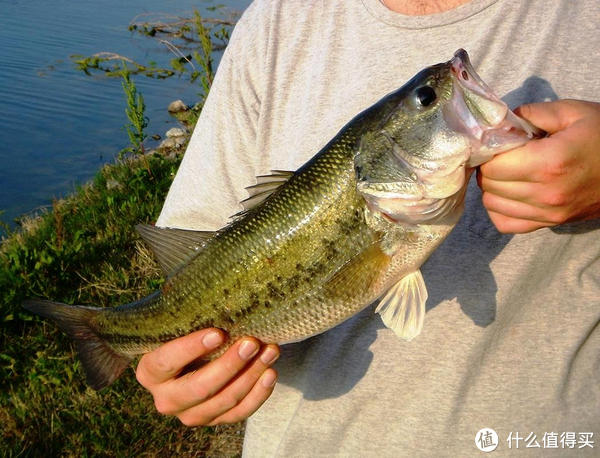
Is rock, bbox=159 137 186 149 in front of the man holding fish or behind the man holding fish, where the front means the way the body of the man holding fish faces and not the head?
behind

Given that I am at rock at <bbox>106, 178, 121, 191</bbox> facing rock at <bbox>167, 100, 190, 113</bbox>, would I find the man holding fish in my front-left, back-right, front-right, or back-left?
back-right

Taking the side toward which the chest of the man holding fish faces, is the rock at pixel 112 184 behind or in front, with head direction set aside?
behind

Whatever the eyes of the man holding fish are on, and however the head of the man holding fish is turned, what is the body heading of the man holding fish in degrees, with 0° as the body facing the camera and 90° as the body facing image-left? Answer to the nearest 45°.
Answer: approximately 0°

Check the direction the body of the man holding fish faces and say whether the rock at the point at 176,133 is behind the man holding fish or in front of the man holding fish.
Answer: behind
